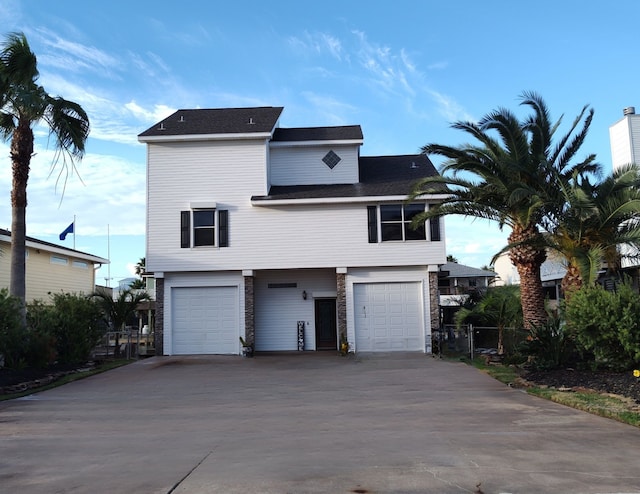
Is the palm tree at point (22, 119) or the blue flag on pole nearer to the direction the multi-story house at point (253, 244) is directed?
the palm tree

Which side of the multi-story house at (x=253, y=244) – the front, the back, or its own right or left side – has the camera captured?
front

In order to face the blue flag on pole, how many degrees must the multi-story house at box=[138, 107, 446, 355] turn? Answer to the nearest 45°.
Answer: approximately 135° to its right

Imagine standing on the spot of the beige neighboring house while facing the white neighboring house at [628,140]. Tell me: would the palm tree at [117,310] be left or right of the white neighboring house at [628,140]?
right

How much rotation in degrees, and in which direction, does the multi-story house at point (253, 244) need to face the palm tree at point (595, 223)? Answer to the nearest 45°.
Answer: approximately 45° to its left

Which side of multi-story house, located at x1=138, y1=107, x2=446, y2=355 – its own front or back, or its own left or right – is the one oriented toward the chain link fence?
left

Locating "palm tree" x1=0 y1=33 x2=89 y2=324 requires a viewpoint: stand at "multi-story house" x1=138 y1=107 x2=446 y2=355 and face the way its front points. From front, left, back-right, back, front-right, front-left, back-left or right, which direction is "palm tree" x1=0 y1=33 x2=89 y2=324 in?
front-right

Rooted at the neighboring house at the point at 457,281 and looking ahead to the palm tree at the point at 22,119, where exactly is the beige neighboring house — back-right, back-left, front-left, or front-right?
front-right

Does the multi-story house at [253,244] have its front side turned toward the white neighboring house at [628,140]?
no

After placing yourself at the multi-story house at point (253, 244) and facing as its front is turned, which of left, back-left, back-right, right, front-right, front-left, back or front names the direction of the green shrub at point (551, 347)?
front-left

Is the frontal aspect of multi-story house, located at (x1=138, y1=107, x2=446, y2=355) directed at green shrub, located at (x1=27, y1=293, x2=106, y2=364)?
no

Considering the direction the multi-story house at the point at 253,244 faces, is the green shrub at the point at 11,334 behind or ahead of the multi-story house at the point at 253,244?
ahead

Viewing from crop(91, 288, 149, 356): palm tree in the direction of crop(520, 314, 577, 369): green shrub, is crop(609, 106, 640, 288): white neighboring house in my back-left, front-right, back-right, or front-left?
front-left

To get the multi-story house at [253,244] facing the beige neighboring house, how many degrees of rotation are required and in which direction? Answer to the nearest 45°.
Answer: approximately 135° to its right

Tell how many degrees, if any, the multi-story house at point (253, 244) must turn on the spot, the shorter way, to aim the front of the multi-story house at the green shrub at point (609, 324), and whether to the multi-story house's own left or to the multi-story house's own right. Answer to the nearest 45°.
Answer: approximately 45° to the multi-story house's own left

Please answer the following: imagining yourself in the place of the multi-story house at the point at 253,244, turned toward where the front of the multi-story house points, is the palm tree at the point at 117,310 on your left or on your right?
on your right
